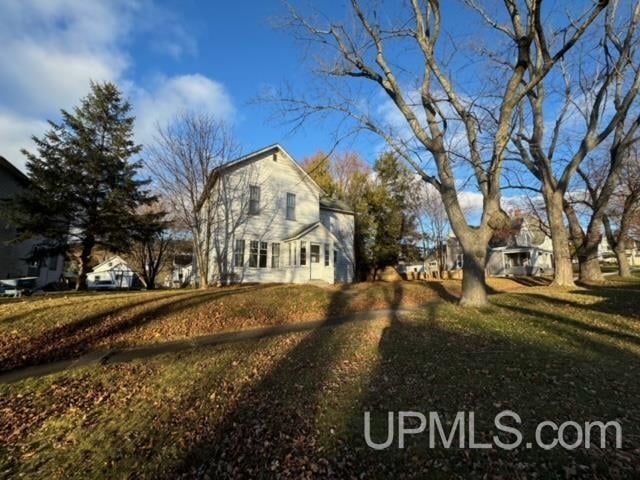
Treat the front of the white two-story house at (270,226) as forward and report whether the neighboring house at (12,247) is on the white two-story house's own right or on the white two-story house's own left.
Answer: on the white two-story house's own right

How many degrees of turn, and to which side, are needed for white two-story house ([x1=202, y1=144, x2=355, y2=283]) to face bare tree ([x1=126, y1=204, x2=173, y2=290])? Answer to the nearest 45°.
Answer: approximately 135° to its right

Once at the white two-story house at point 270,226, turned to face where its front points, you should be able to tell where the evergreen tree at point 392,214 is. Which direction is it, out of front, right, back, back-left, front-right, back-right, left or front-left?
back-left

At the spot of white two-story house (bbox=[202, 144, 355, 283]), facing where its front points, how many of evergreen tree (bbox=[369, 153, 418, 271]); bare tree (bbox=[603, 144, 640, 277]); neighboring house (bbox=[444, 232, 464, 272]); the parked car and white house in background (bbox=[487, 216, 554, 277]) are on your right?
1

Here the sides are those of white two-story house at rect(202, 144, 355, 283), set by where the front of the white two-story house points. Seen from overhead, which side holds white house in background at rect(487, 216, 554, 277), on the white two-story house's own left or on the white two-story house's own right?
on the white two-story house's own left

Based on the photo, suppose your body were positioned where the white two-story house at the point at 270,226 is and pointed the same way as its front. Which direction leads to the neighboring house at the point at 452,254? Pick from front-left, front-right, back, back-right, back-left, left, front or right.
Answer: back-left

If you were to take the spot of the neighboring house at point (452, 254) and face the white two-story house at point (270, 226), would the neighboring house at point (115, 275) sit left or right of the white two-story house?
right

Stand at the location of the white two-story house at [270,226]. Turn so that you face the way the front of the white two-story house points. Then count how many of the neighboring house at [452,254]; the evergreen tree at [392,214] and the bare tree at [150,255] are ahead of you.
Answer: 0

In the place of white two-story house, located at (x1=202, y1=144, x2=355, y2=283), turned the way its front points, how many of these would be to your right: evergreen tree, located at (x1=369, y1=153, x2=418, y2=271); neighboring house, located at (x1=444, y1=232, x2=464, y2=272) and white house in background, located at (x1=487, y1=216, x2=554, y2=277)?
0

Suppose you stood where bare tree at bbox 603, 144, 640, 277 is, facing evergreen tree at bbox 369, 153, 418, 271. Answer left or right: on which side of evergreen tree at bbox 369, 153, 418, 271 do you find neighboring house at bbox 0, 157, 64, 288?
left

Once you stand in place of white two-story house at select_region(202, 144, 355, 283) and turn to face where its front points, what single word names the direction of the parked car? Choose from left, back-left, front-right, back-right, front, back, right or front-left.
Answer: right

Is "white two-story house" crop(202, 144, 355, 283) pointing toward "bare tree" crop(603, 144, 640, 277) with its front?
no

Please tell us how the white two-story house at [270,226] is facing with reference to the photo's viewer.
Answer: facing the viewer

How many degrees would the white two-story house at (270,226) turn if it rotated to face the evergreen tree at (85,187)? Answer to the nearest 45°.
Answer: approximately 90° to its right
